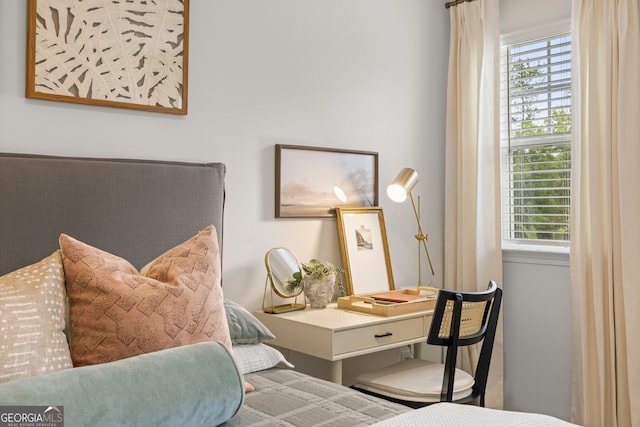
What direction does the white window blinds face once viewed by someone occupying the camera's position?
facing the viewer and to the left of the viewer

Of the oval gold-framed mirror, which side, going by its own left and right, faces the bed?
right

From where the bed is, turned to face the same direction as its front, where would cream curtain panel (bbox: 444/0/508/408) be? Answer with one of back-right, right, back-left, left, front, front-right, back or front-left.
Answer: left

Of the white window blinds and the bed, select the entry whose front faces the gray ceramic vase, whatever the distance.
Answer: the white window blinds

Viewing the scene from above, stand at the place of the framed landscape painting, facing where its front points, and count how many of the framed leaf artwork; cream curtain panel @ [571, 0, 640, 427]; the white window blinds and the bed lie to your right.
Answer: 2

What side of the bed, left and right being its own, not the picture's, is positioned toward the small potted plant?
left

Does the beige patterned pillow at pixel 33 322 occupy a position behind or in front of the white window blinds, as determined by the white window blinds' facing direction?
in front

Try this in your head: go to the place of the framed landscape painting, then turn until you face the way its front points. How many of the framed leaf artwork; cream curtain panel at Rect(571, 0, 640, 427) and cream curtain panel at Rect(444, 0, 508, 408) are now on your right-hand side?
1

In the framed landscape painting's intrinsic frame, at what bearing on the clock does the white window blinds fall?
The white window blinds is roughly at 10 o'clock from the framed landscape painting.

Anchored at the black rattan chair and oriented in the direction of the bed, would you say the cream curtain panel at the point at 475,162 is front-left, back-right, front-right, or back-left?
back-right

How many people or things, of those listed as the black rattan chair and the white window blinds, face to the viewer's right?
0

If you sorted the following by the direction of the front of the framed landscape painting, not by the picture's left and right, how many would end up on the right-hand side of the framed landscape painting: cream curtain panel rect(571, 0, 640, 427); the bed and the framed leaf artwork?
2

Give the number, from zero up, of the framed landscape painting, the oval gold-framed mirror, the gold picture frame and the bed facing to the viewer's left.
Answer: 0

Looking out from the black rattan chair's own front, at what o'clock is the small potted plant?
The small potted plant is roughly at 11 o'clock from the black rattan chair.
